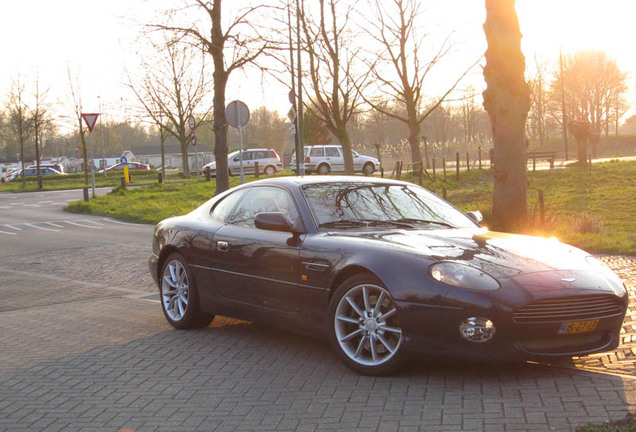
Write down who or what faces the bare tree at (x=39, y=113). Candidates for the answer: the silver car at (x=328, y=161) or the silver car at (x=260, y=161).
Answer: the silver car at (x=260, y=161)

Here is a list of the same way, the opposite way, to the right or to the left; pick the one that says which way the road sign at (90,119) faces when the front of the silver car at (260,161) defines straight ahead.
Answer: to the left

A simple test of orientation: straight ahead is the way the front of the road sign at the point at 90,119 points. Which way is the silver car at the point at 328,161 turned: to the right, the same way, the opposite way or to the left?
to the left

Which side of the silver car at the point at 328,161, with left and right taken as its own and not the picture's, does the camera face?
right

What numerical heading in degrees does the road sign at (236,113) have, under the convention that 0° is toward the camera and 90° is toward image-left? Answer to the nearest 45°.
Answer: approximately 180°

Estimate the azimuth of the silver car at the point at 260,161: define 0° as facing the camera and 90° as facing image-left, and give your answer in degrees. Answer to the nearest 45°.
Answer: approximately 90°

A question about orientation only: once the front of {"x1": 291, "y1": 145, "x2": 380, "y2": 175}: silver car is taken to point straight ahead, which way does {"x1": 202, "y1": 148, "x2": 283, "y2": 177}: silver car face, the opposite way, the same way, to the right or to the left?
the opposite way

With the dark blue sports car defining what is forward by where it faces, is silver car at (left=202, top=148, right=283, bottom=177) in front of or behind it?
behind

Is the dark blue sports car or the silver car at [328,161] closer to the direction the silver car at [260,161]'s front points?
the dark blue sports car

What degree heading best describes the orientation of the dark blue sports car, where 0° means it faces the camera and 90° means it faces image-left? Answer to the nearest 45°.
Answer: approximately 315°

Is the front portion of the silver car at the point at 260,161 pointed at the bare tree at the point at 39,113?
yes
